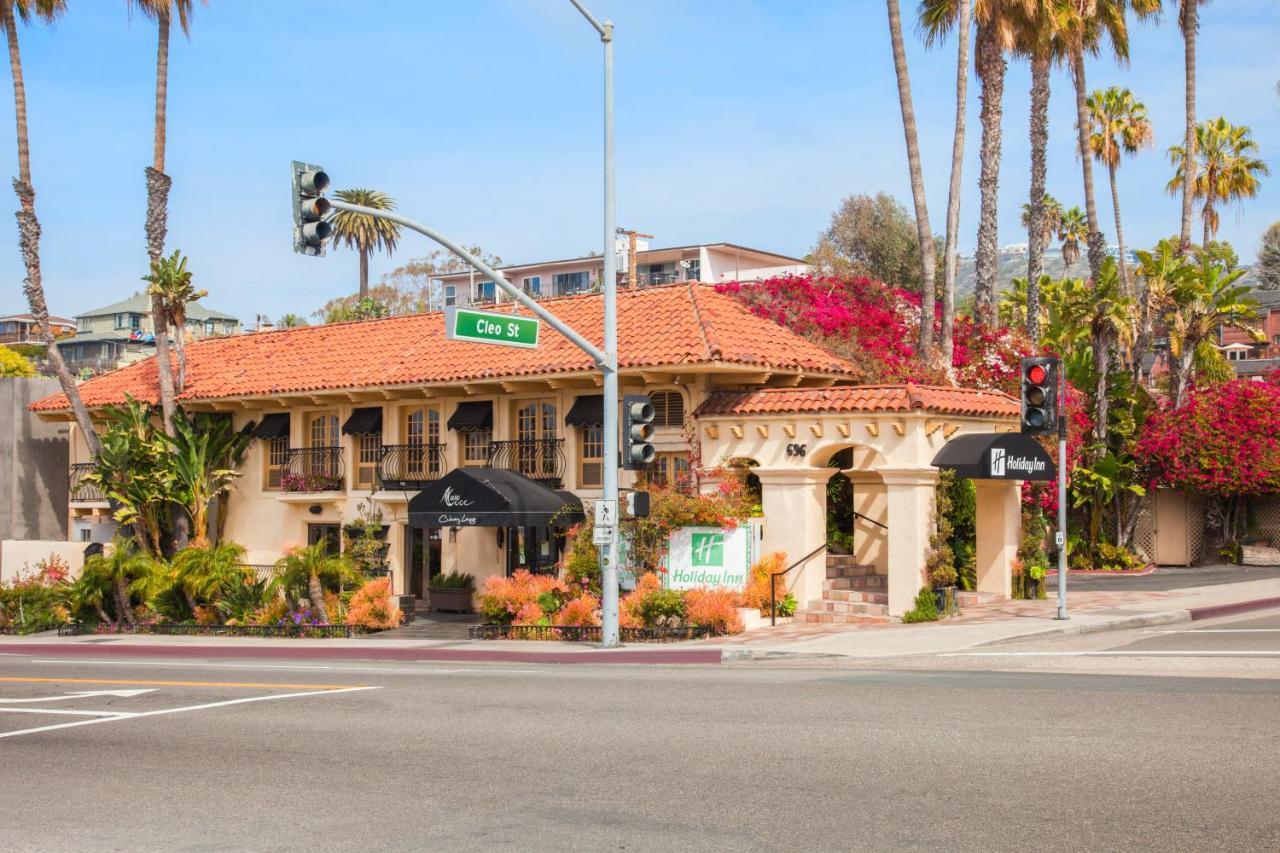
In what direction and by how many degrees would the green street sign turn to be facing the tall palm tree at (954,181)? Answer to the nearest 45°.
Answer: approximately 135° to its left

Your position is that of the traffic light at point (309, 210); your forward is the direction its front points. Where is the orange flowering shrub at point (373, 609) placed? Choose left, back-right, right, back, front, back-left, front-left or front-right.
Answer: back-left

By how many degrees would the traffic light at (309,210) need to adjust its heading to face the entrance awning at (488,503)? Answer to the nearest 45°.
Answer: approximately 135° to its left

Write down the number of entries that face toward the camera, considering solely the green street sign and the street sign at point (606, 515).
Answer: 2

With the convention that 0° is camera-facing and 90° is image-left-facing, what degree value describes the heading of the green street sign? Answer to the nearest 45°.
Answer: approximately 0°

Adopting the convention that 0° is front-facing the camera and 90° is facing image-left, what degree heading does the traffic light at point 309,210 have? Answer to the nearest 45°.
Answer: approximately 315°

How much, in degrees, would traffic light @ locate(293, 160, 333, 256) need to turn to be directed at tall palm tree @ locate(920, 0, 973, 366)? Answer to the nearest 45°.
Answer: approximately 90° to its left

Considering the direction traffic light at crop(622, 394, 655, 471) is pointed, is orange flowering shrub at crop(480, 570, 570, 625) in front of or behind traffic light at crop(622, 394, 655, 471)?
behind
